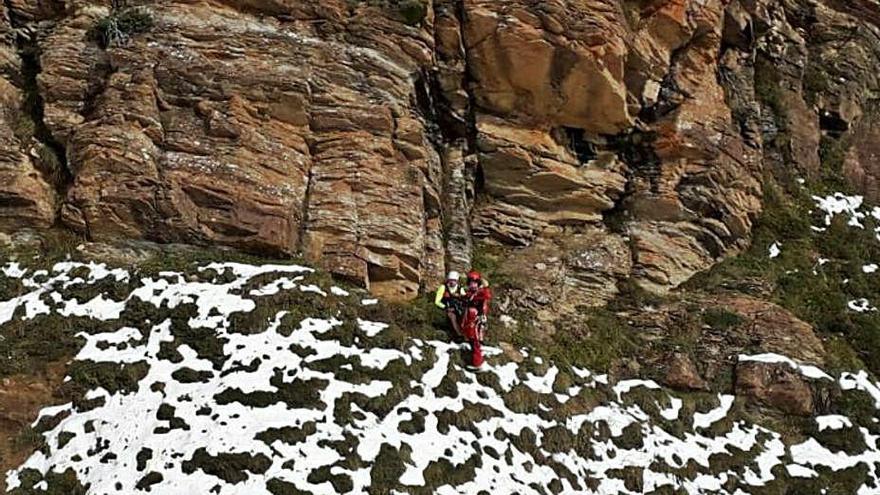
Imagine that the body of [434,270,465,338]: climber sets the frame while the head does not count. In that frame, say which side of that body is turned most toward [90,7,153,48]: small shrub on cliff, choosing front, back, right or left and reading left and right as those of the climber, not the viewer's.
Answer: right

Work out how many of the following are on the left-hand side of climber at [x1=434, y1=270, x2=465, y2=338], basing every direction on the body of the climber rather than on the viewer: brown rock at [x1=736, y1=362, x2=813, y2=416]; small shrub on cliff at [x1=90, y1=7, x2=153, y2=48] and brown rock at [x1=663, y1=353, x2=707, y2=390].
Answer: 2

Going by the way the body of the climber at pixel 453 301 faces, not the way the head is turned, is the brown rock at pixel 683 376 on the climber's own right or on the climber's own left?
on the climber's own left

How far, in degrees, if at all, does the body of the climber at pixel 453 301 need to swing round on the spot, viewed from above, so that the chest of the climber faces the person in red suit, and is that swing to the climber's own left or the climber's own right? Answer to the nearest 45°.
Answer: approximately 45° to the climber's own left

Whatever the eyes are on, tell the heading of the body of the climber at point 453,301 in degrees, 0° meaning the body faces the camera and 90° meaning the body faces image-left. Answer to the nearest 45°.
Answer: approximately 0°

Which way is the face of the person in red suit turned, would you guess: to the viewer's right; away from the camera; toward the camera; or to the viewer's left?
toward the camera

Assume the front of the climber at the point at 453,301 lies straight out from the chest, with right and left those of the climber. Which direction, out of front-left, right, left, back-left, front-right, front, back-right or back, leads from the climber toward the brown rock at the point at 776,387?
left

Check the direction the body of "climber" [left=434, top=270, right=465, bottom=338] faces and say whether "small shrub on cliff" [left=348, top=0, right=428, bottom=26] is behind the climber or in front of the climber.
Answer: behind
